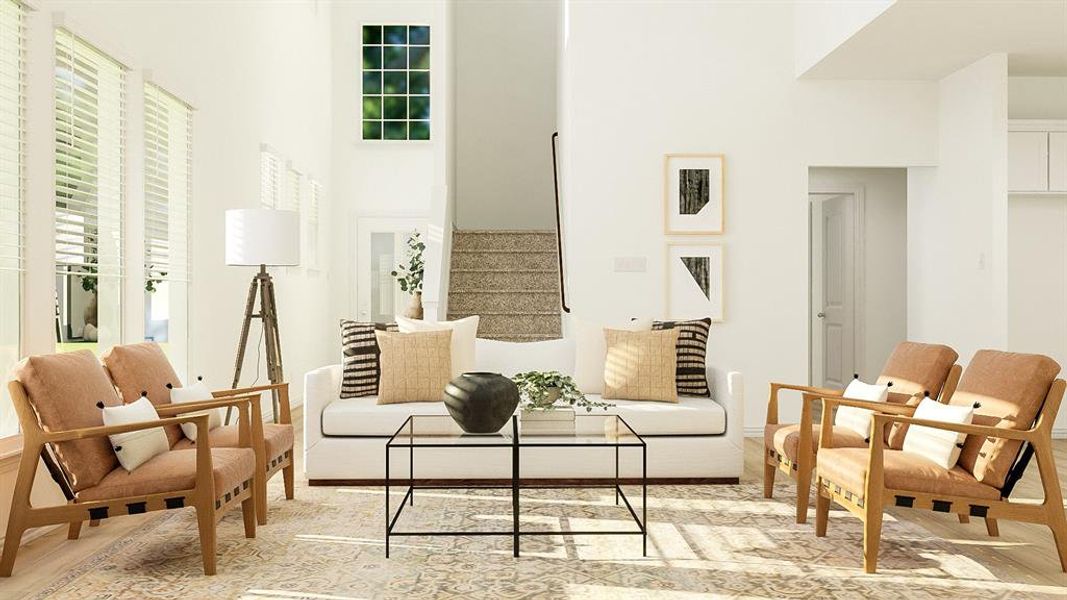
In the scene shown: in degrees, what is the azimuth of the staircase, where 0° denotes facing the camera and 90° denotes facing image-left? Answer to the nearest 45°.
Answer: approximately 0°

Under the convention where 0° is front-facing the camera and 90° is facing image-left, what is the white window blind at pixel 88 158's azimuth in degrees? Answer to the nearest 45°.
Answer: approximately 315°

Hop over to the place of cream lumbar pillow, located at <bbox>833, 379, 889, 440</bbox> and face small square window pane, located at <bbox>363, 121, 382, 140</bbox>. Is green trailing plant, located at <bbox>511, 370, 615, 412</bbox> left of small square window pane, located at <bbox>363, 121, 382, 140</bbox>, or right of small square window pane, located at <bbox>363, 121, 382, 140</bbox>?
left

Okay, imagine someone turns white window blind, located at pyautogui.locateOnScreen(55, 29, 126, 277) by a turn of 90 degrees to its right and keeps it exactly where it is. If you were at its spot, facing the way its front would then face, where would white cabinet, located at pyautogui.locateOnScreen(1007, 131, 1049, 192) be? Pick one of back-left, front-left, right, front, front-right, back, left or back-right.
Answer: back-left

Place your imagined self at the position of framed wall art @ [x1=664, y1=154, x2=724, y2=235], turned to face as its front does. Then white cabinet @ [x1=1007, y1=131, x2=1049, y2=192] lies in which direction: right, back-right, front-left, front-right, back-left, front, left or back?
left

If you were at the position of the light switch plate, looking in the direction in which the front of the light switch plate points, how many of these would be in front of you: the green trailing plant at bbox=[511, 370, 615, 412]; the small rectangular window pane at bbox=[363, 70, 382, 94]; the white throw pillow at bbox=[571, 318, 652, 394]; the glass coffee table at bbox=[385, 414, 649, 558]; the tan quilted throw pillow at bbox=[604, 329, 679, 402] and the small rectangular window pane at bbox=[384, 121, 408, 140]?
4

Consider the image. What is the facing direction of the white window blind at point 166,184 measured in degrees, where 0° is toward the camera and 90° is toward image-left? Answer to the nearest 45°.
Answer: approximately 315°

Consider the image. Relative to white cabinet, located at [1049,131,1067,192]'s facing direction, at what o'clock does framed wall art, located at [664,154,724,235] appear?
The framed wall art is roughly at 2 o'clock from the white cabinet.

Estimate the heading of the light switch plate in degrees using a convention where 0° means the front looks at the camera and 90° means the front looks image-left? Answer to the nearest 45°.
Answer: approximately 0°

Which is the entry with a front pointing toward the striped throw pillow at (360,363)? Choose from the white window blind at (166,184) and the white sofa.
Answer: the white window blind

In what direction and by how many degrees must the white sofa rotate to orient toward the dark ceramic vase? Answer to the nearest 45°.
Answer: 0° — it already faces it

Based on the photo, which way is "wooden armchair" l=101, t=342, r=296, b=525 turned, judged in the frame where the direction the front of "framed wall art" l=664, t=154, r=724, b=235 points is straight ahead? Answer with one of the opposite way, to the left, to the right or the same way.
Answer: to the left

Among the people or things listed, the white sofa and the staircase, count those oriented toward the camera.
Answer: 2

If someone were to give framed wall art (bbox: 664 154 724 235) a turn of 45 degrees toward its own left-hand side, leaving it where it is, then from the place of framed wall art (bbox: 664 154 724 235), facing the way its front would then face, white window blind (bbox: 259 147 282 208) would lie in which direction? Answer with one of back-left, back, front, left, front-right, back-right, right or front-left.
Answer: back-right
